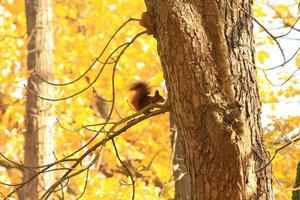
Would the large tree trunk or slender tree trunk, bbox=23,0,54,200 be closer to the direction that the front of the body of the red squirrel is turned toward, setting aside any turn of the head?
the large tree trunk

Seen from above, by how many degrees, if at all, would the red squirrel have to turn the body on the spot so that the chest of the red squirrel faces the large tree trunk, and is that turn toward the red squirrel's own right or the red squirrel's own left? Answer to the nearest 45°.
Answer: approximately 45° to the red squirrel's own right

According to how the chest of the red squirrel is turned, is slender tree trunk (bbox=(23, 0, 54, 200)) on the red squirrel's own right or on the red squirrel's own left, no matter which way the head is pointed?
on the red squirrel's own left

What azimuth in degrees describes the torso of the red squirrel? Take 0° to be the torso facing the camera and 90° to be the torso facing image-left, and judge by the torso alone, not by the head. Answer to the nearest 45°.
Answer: approximately 270°
